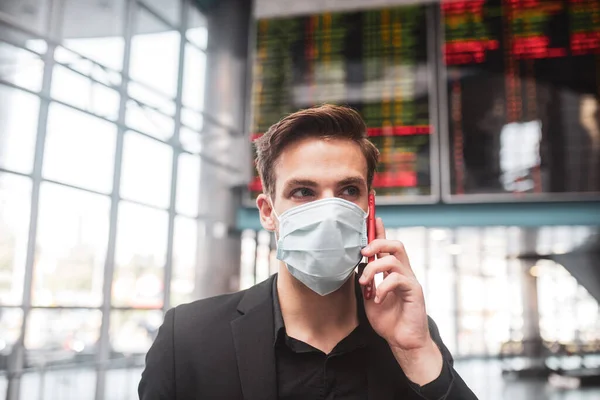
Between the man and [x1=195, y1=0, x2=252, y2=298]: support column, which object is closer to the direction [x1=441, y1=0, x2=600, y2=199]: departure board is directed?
the man

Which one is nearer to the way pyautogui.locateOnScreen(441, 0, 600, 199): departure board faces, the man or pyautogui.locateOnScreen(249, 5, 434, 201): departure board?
the man

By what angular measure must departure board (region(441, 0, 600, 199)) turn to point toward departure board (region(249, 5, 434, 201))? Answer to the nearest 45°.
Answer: approximately 90° to its right

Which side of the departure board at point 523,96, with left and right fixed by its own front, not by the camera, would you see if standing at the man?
front

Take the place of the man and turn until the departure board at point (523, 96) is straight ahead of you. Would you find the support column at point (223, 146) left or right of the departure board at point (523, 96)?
left

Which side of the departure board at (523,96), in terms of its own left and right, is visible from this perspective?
front

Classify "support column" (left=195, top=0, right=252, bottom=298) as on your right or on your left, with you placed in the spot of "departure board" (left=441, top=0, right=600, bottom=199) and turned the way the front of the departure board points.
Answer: on your right
